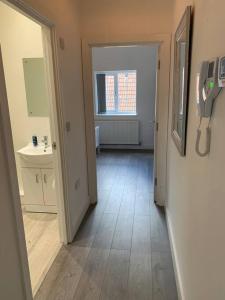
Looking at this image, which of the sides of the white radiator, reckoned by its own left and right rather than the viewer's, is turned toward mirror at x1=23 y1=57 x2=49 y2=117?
front

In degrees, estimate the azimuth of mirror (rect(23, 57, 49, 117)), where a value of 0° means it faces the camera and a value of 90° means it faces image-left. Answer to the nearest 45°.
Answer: approximately 0°

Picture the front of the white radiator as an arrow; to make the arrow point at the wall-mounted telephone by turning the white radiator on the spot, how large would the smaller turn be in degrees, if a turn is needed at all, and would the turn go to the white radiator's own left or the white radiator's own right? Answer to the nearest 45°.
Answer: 0° — it already faces it

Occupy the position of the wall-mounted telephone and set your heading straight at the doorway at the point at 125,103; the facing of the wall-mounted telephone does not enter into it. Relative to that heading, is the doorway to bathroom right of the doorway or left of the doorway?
left

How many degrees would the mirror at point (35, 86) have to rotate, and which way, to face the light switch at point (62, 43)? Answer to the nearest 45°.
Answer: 0° — it already faces it

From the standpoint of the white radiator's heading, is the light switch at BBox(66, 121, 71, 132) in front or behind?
in front

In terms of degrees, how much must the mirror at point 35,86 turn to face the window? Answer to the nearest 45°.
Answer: approximately 135° to its left

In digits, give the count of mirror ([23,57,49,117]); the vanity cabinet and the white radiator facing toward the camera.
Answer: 3

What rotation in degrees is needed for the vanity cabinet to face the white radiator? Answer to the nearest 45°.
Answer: approximately 135° to its left

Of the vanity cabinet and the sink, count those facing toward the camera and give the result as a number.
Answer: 2
